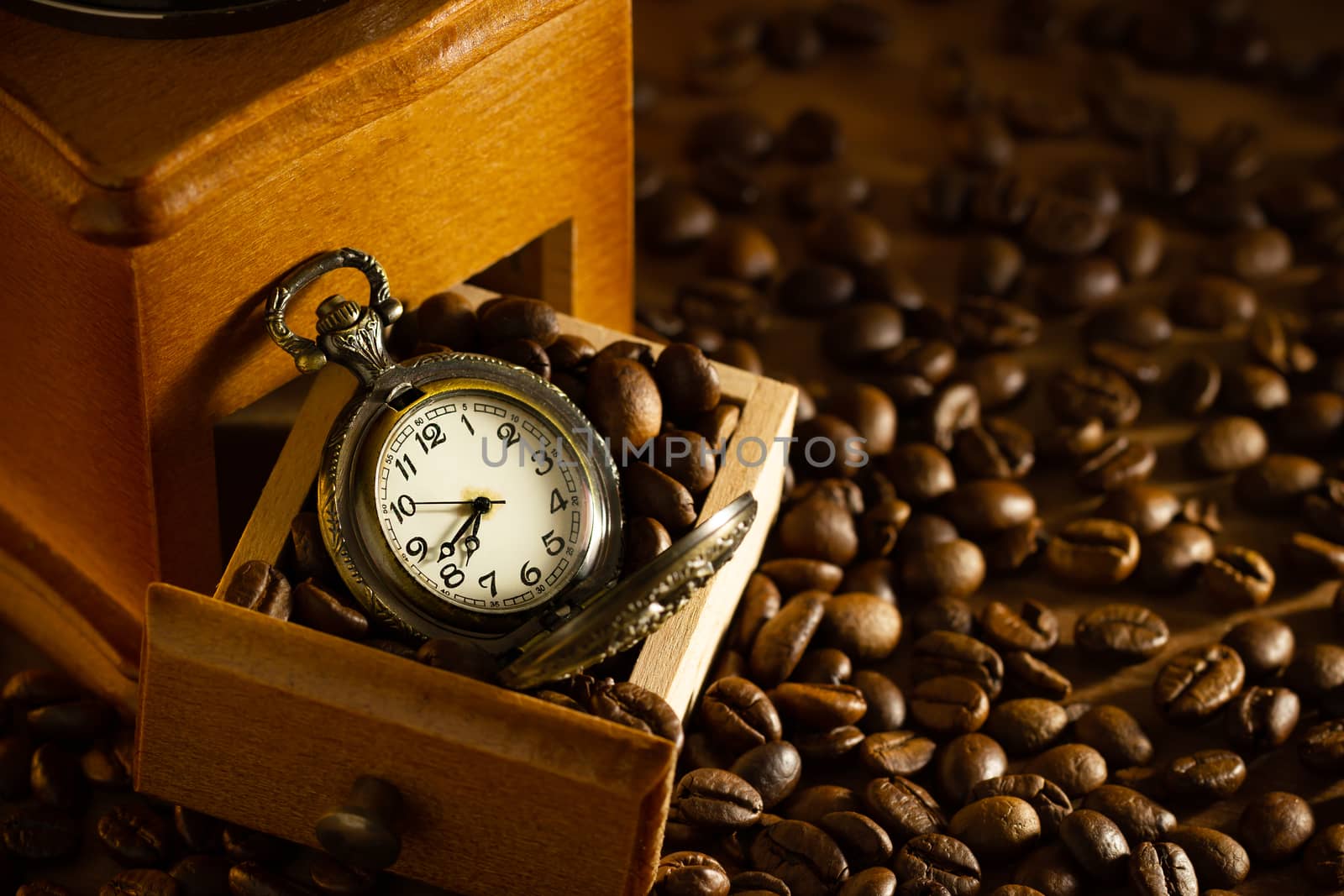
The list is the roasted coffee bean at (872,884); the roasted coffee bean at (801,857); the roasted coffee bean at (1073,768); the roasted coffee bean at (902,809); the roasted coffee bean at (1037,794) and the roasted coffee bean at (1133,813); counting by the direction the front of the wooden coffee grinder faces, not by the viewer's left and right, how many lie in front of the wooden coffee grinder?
6

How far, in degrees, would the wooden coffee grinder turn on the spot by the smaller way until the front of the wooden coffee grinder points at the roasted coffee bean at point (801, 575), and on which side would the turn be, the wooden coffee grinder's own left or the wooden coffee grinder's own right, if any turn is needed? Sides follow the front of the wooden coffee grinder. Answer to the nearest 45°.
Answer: approximately 45° to the wooden coffee grinder's own left

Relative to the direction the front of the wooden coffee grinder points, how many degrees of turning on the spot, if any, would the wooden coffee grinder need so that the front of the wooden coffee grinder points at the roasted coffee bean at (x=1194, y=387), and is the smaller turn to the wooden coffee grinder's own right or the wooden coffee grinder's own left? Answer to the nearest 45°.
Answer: approximately 45° to the wooden coffee grinder's own left

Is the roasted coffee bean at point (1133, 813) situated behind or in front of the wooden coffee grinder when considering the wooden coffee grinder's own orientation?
in front

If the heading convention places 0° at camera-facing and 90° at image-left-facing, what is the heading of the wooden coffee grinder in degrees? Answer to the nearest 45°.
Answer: approximately 315°

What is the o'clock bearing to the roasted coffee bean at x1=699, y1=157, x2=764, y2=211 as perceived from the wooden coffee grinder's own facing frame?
The roasted coffee bean is roughly at 9 o'clock from the wooden coffee grinder.

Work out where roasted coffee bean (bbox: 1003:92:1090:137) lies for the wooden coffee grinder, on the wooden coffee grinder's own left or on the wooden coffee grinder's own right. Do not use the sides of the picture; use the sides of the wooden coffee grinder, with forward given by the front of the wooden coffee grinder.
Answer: on the wooden coffee grinder's own left

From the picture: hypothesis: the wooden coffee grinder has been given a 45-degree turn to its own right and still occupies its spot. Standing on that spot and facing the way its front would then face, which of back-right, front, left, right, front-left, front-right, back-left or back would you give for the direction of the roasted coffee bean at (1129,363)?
left

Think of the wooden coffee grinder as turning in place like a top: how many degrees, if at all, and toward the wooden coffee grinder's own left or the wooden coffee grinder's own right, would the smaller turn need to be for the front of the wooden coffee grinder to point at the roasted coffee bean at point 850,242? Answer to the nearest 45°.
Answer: approximately 90° to the wooden coffee grinder's own left

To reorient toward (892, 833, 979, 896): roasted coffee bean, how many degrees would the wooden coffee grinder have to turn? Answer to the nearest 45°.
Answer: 0° — it already faces it

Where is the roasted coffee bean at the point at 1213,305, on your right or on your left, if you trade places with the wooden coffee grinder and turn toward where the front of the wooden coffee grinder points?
on your left

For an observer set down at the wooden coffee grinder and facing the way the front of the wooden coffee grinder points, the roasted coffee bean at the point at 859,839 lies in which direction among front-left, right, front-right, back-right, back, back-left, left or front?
front

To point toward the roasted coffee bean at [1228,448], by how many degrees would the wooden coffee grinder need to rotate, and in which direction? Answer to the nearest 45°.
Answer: approximately 45° to its left

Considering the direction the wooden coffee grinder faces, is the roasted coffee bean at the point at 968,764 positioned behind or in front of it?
in front

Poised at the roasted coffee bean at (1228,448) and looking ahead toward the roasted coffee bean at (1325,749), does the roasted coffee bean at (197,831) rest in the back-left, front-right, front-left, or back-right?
front-right

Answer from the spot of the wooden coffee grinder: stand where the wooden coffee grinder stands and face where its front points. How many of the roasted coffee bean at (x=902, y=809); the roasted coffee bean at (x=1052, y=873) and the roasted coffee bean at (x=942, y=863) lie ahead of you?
3

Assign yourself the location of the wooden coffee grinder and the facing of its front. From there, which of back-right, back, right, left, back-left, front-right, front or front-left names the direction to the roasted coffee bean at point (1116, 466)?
front-left
